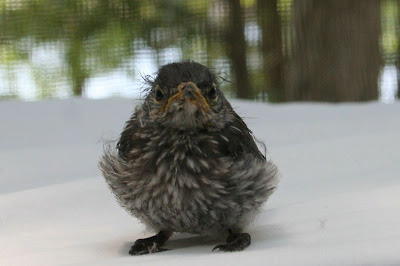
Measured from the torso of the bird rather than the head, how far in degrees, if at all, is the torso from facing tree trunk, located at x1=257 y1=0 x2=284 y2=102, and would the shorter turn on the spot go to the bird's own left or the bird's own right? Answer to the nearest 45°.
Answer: approximately 180°

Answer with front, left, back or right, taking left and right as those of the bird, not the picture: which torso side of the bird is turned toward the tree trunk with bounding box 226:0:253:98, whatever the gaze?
back

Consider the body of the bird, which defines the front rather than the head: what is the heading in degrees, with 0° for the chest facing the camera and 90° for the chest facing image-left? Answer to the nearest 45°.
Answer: approximately 0°

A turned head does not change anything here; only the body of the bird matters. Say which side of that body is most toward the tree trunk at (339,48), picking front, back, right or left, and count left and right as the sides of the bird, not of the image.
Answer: back
